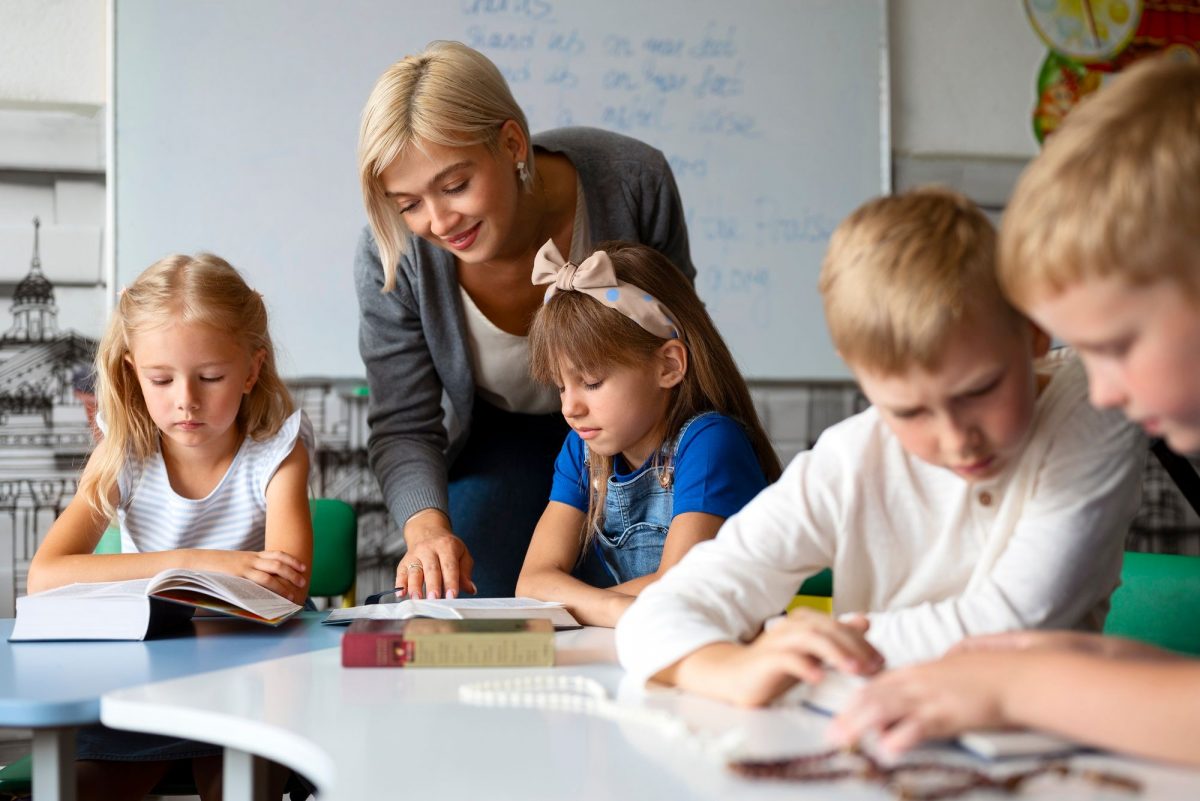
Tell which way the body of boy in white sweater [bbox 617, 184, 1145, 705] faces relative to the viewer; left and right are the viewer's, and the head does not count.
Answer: facing the viewer and to the left of the viewer

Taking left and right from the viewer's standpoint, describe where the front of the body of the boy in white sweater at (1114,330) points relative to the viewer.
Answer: facing to the left of the viewer

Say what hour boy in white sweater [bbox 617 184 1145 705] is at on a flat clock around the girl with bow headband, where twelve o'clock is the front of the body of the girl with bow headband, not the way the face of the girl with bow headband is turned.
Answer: The boy in white sweater is roughly at 10 o'clock from the girl with bow headband.

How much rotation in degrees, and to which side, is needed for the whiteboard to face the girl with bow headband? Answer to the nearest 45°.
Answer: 0° — it already faces them

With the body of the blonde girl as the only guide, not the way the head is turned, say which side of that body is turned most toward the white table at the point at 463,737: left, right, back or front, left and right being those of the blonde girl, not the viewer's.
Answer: front

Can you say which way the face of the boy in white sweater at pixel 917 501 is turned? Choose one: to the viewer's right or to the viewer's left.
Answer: to the viewer's left

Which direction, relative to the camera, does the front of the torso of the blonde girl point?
toward the camera

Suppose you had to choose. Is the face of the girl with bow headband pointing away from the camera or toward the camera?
toward the camera

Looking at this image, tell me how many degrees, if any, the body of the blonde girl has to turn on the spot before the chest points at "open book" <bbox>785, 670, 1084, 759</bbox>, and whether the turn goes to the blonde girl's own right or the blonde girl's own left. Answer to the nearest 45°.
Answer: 0° — they already face it

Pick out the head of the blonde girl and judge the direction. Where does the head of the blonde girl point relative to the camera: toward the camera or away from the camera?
toward the camera

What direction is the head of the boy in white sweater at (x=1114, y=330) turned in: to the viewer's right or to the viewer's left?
to the viewer's left

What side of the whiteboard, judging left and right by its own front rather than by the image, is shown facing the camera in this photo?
front

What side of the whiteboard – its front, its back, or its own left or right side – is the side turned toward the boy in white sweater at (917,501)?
front

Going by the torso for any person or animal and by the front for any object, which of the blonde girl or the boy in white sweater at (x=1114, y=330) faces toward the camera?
the blonde girl
